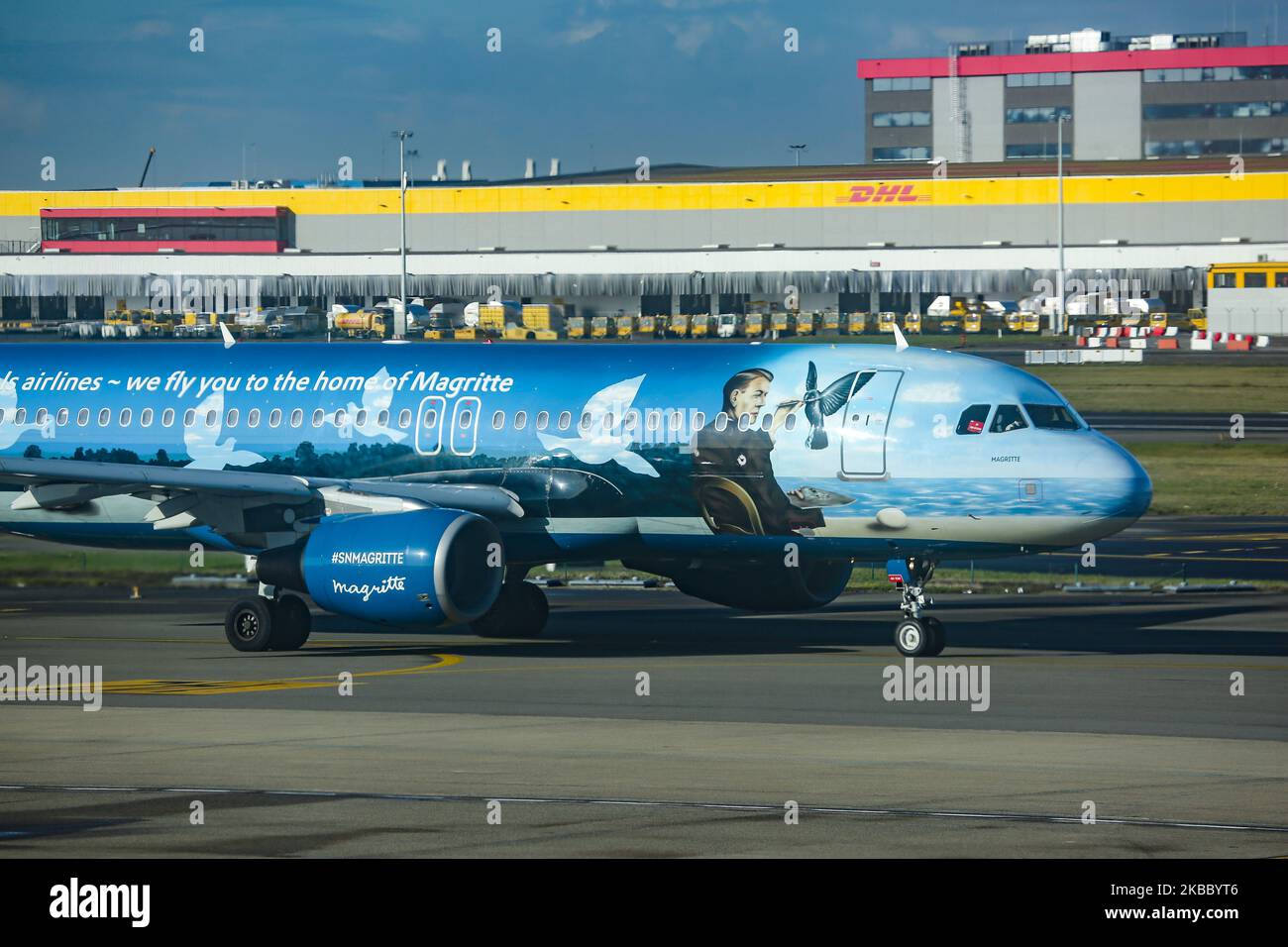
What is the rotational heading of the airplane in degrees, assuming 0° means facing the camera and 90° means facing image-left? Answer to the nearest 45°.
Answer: approximately 315°
